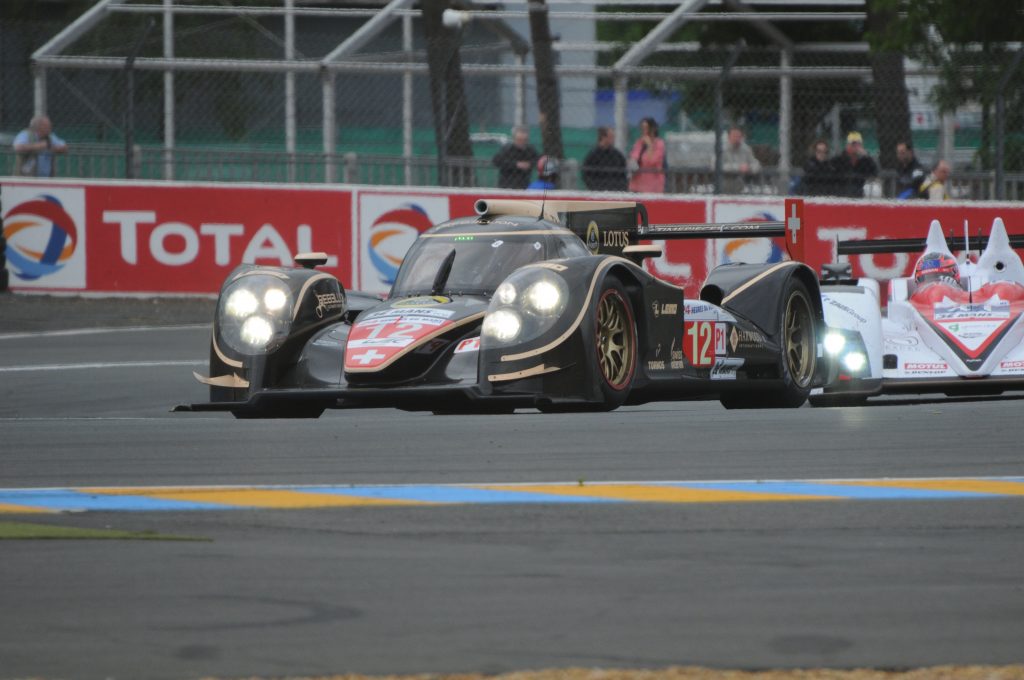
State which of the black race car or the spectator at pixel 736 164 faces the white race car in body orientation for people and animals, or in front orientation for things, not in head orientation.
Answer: the spectator

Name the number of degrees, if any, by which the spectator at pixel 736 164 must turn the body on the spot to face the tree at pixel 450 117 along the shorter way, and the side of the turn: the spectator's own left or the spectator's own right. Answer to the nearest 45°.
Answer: approximately 90° to the spectator's own right

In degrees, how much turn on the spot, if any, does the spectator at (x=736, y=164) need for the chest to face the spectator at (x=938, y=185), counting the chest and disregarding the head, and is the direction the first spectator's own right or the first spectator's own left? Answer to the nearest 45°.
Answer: approximately 90° to the first spectator's own left

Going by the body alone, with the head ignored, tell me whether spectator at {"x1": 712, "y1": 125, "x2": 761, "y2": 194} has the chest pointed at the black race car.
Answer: yes

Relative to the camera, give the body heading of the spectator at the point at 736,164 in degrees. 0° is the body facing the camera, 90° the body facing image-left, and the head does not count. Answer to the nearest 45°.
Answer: approximately 0°

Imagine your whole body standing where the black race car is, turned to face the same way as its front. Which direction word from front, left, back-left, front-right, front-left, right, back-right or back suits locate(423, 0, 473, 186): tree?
back-right

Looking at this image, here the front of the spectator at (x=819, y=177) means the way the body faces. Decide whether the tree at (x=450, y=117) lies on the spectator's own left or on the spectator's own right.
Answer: on the spectator's own right

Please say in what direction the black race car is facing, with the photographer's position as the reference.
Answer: facing the viewer and to the left of the viewer

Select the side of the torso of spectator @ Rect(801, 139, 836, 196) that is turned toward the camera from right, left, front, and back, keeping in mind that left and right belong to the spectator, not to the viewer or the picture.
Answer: front

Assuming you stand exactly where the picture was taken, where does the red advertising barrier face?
facing the viewer
